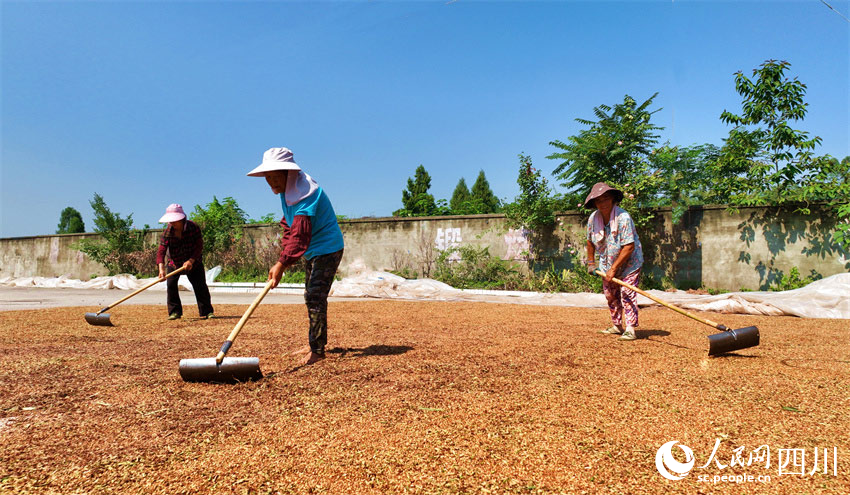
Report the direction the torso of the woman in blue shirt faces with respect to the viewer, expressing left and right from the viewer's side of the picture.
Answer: facing to the left of the viewer

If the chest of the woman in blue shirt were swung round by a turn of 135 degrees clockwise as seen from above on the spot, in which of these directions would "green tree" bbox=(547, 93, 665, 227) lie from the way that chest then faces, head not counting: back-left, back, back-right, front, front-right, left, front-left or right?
front

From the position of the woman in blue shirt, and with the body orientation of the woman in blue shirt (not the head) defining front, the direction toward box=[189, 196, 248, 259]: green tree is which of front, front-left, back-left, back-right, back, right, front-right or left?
right

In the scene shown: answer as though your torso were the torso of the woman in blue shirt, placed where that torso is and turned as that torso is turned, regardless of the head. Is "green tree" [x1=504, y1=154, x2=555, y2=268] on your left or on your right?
on your right
